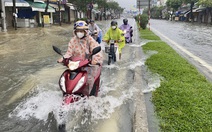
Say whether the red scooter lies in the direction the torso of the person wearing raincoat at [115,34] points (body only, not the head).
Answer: yes

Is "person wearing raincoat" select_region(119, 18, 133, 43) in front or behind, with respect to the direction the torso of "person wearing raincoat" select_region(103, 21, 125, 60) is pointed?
behind

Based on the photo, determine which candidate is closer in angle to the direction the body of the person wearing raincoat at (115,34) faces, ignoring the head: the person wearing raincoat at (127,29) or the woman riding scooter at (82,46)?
the woman riding scooter

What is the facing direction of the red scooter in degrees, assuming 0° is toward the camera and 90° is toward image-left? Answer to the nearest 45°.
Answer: approximately 45°

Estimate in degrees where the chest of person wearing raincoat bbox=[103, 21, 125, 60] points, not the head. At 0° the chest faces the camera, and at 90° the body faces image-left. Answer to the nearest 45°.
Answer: approximately 0°
